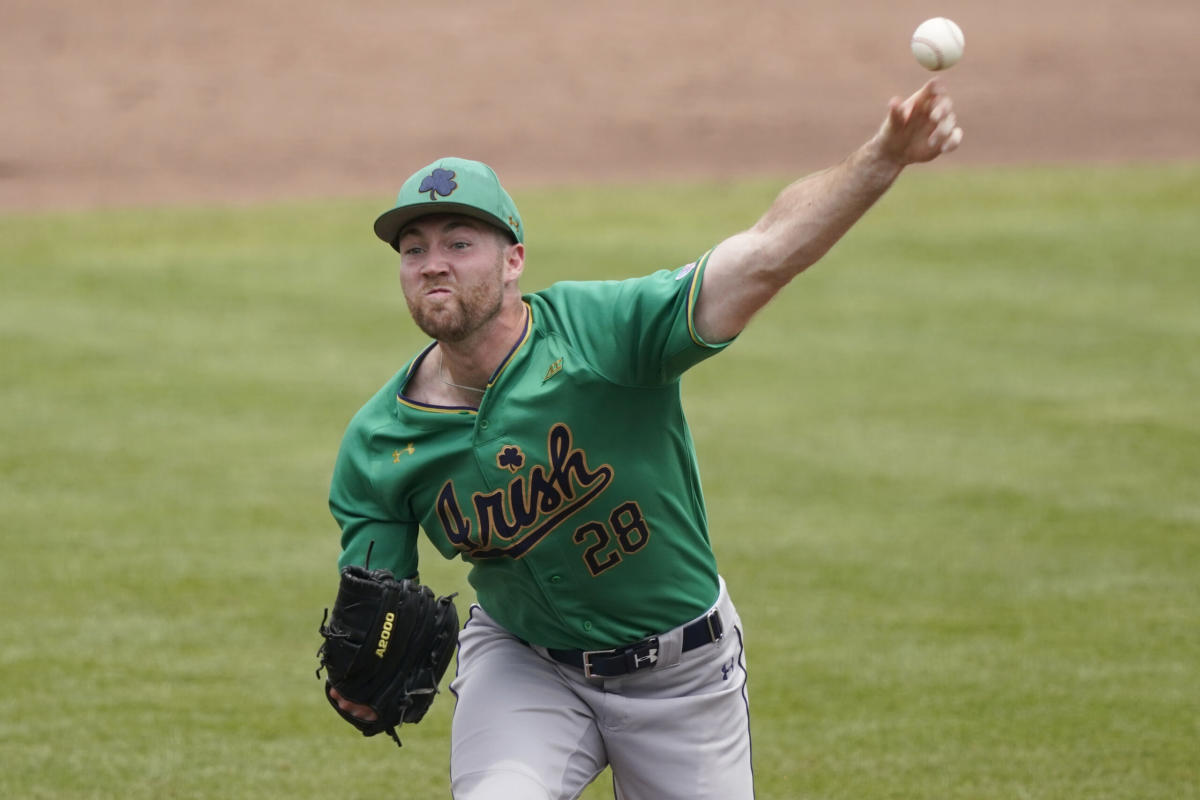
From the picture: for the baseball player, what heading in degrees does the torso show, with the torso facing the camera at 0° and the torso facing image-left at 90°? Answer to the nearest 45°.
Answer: approximately 0°

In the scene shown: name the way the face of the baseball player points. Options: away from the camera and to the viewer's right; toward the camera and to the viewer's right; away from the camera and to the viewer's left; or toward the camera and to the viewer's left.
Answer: toward the camera and to the viewer's left
